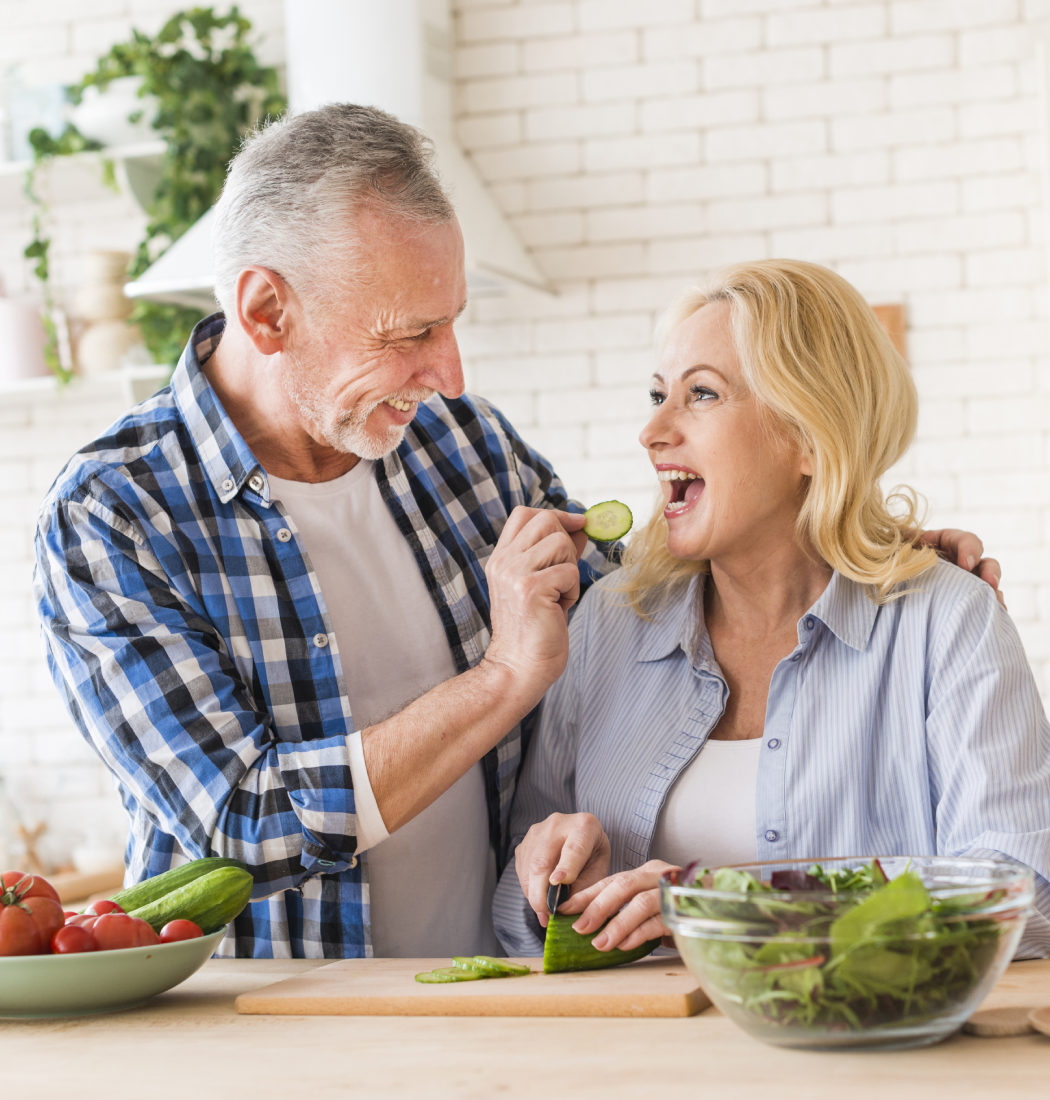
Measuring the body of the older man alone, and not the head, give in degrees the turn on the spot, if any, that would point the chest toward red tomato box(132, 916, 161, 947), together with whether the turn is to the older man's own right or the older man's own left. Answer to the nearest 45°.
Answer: approximately 45° to the older man's own right

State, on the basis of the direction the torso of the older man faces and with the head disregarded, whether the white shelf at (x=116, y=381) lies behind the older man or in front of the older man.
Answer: behind

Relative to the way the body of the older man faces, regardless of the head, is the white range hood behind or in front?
behind

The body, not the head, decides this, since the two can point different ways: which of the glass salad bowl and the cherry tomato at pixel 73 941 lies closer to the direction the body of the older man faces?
the glass salad bowl

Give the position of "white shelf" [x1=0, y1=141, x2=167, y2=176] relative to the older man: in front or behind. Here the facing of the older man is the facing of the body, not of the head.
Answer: behind

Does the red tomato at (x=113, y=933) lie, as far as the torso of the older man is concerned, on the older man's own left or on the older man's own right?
on the older man's own right

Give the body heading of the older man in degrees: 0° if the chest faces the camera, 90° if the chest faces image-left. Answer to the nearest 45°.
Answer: approximately 315°

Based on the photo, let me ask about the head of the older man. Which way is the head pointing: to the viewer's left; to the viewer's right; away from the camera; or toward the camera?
to the viewer's right
